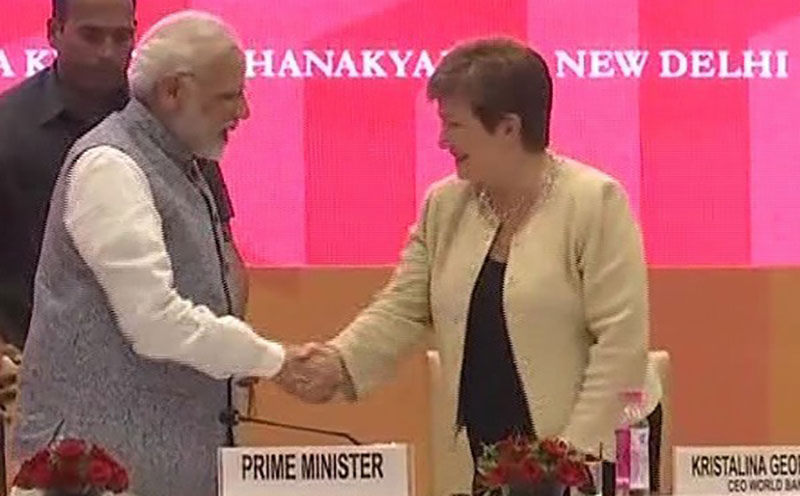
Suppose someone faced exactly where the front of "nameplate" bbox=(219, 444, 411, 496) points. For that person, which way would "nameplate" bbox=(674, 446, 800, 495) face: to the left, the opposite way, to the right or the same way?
the same way

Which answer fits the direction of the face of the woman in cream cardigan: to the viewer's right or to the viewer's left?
to the viewer's left

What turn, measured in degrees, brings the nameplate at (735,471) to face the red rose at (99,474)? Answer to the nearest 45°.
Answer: approximately 45° to its right

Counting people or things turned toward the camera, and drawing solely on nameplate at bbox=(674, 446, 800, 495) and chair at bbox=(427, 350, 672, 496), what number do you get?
2

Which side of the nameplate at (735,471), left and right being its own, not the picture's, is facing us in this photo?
front

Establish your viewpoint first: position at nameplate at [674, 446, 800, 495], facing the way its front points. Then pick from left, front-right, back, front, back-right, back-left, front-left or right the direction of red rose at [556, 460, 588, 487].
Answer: front-right

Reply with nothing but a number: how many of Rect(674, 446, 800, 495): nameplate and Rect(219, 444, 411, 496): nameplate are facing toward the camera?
2

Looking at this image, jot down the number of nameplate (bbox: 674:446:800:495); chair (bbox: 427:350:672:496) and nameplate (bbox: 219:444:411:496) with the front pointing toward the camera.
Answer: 3

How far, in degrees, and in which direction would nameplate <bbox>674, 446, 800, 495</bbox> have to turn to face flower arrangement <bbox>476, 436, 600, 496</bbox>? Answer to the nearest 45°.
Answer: approximately 45° to its right

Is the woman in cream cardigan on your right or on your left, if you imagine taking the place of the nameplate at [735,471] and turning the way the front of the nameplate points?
on your right

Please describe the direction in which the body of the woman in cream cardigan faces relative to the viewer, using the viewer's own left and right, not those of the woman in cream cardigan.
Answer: facing the viewer and to the left of the viewer

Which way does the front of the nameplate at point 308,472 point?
toward the camera
